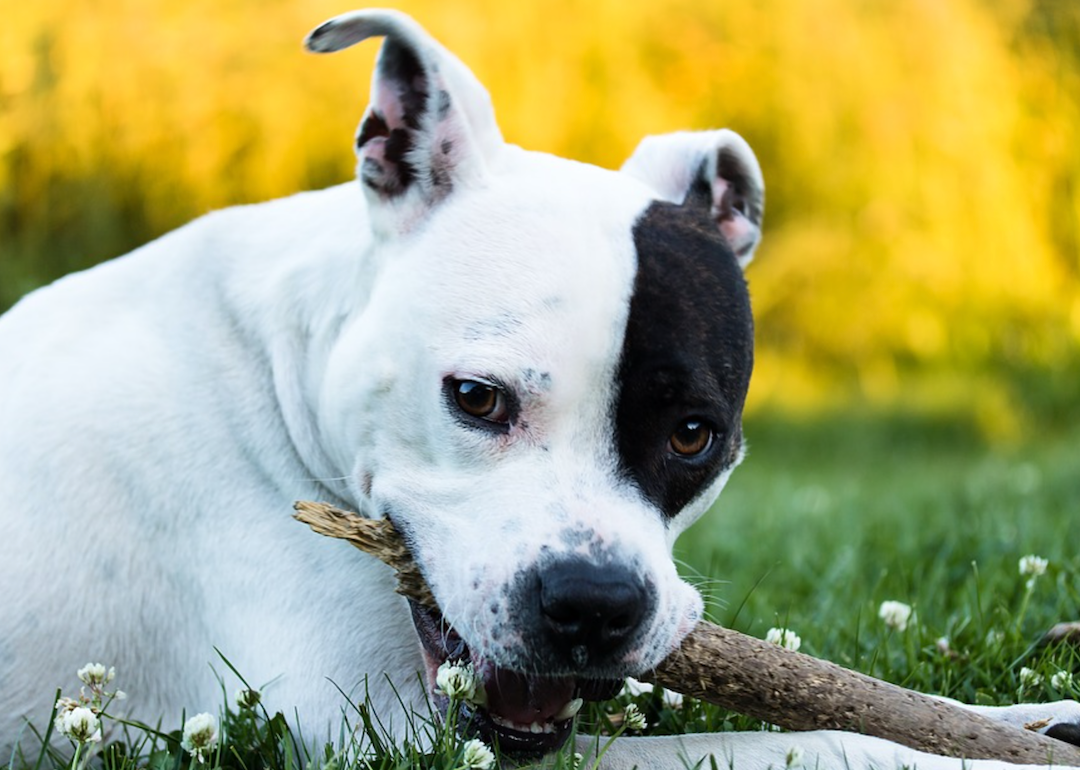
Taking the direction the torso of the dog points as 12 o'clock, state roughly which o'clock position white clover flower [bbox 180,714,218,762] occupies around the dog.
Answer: The white clover flower is roughly at 2 o'clock from the dog.

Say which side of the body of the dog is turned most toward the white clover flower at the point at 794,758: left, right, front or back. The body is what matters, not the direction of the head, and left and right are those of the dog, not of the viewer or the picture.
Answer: front

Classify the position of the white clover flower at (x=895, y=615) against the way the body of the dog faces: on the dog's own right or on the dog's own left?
on the dog's own left

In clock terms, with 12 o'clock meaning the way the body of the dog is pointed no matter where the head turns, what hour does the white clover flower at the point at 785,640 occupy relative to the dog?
The white clover flower is roughly at 10 o'clock from the dog.

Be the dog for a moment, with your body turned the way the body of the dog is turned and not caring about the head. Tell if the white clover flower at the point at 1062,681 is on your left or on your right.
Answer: on your left

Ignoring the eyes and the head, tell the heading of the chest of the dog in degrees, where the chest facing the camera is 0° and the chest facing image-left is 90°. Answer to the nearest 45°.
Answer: approximately 315°
